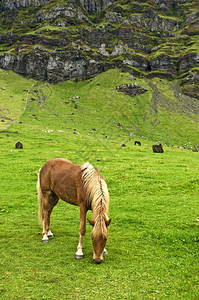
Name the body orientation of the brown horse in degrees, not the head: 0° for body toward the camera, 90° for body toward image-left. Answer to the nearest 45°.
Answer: approximately 315°
